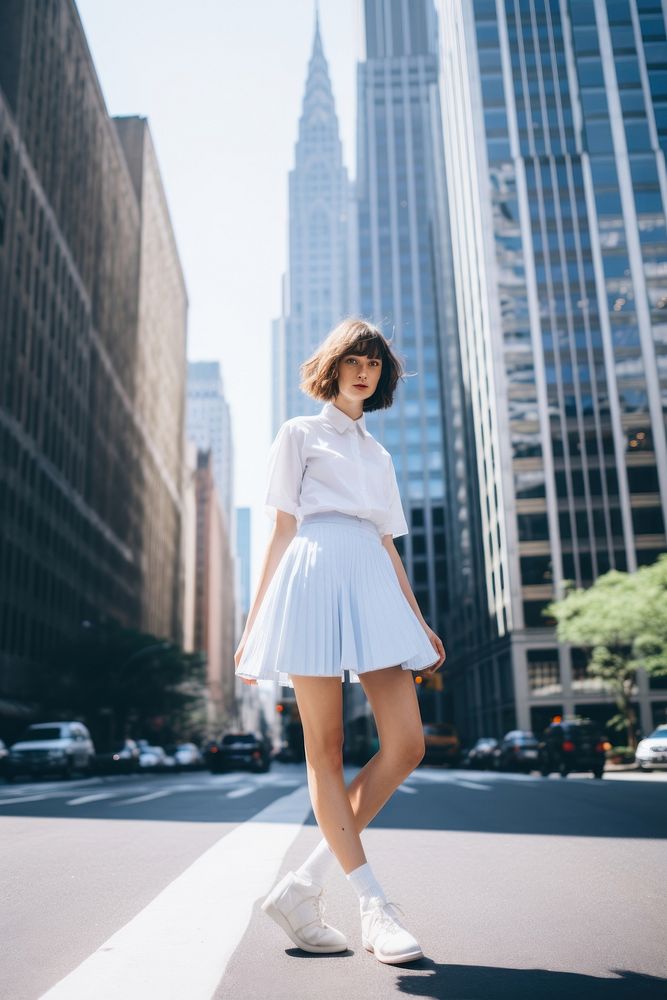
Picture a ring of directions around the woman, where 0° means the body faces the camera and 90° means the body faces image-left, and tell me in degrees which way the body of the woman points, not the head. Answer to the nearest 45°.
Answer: approximately 315°

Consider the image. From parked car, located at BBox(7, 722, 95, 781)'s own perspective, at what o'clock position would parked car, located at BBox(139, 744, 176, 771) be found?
parked car, located at BBox(139, 744, 176, 771) is roughly at 5 o'clock from parked car, located at BBox(7, 722, 95, 781).

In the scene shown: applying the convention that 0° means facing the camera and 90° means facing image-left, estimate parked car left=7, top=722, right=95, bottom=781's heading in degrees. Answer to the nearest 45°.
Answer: approximately 45°

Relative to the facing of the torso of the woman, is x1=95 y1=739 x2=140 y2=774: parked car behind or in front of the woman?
behind

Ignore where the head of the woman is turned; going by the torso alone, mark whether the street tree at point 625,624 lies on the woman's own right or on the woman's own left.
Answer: on the woman's own left

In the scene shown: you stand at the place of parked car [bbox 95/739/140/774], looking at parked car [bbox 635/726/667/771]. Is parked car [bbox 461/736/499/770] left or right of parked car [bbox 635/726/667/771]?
left
